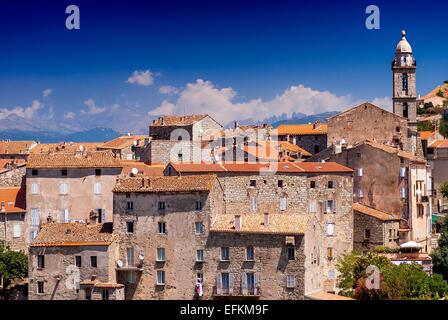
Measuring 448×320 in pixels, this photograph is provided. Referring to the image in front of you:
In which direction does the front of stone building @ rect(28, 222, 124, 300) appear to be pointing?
toward the camera

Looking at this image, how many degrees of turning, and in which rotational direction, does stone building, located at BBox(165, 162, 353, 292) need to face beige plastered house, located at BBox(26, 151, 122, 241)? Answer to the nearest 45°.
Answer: approximately 90° to its right

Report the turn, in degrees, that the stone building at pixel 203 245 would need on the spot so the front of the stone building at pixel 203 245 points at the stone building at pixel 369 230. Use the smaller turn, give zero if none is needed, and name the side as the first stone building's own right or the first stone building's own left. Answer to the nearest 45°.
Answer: approximately 135° to the first stone building's own left

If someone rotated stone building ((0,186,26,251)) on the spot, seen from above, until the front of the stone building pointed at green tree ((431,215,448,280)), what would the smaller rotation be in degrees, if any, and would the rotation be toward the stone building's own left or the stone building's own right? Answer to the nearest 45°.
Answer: approximately 90° to the stone building's own left

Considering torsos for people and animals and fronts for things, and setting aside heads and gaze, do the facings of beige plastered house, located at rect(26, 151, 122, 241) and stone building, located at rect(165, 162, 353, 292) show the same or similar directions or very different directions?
same or similar directions

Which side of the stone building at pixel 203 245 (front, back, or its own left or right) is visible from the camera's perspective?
front

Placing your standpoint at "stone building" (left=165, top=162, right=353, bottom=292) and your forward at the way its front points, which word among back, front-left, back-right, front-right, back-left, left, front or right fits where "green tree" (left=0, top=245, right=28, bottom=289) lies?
right

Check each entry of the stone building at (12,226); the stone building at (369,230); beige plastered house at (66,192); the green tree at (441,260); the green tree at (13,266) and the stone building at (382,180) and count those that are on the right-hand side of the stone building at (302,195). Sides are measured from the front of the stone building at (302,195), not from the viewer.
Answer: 3

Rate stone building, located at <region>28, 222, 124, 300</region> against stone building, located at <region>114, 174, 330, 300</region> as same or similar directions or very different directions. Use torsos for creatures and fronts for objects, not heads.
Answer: same or similar directions

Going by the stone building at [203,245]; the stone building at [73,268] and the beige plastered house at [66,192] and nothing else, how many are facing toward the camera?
3

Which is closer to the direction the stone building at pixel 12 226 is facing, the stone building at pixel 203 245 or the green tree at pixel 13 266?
the green tree

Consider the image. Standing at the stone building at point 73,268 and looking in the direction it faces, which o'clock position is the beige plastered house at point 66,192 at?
the beige plastered house at point 66,192 is roughly at 6 o'clock from the stone building at point 73,268.

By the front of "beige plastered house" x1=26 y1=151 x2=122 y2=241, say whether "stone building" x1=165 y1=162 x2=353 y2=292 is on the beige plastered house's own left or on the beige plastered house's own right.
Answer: on the beige plastered house's own left

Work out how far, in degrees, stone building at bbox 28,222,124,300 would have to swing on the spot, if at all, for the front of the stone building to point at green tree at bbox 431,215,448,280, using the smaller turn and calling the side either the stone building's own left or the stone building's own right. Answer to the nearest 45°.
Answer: approximately 90° to the stone building's own left

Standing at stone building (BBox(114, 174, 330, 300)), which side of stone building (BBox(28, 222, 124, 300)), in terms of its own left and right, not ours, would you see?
left
